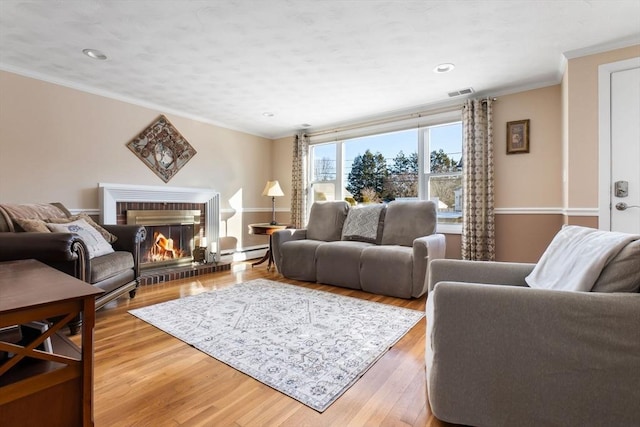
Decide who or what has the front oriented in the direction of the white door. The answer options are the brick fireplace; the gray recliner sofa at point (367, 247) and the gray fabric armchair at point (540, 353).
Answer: the brick fireplace

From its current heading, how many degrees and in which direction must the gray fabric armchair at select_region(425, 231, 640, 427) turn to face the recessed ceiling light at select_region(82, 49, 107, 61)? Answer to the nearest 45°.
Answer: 0° — it already faces it

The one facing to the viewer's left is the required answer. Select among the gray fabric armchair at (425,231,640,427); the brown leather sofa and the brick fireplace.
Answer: the gray fabric armchair

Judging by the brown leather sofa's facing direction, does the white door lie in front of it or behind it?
in front

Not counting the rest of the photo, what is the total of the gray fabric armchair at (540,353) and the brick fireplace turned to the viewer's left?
1

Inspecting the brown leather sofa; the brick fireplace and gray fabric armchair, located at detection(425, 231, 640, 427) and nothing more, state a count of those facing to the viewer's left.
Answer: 1

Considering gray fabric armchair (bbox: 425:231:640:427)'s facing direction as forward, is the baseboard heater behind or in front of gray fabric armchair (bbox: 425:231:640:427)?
in front

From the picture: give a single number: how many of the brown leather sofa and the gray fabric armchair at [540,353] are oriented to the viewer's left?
1

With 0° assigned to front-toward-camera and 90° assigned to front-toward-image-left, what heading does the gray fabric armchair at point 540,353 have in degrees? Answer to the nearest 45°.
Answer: approximately 90°

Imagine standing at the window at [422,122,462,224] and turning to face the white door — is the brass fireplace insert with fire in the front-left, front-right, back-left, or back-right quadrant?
back-right

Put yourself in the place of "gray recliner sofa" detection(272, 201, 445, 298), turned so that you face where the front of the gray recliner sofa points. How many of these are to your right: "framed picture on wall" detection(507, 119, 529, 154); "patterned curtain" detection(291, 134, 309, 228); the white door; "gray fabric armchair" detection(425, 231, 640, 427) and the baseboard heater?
2

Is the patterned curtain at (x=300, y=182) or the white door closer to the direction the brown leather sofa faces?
the white door
